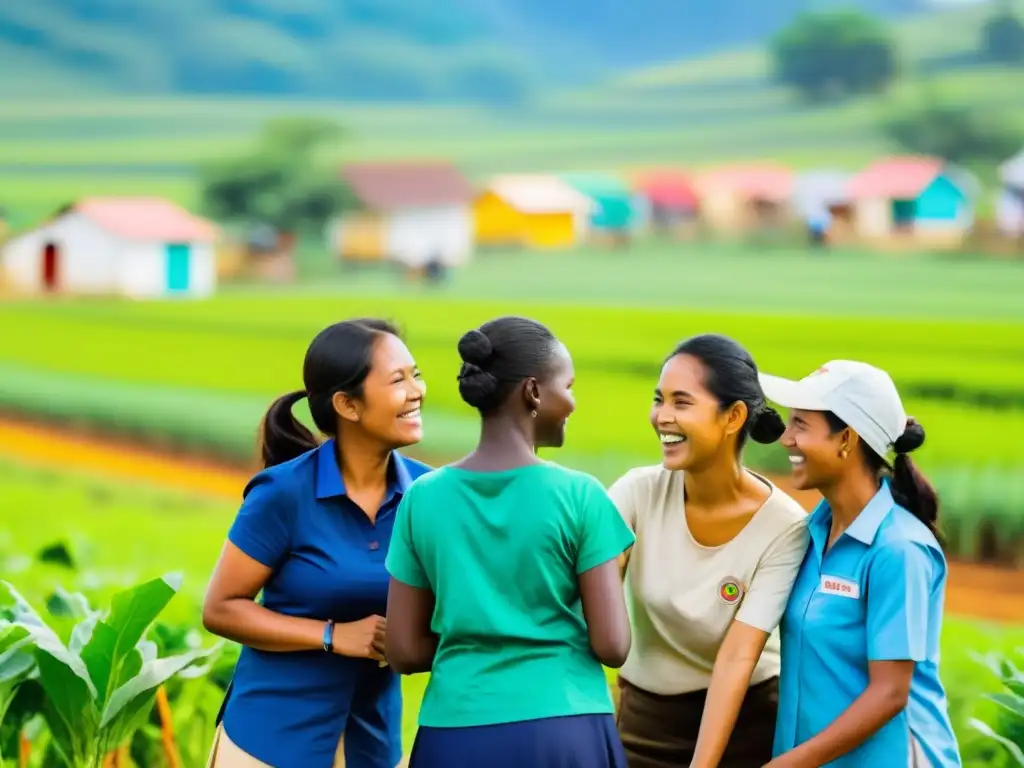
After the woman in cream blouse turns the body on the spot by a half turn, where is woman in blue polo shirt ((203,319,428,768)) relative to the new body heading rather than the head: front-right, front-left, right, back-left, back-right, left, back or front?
back-left

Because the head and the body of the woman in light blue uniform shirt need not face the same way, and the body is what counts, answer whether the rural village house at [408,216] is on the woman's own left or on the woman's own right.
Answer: on the woman's own right

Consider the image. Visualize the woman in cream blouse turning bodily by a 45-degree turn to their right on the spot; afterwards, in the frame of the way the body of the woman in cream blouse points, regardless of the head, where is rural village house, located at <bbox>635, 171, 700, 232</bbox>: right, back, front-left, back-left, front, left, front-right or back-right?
right

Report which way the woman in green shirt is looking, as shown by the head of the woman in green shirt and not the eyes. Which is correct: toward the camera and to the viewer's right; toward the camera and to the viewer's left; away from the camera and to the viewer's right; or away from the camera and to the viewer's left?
away from the camera and to the viewer's right

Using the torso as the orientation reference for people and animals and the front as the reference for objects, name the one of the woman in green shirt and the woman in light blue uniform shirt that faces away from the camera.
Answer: the woman in green shirt

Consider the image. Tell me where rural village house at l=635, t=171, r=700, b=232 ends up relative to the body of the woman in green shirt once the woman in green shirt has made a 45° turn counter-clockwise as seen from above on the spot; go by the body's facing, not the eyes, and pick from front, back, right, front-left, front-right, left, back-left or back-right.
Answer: front-right

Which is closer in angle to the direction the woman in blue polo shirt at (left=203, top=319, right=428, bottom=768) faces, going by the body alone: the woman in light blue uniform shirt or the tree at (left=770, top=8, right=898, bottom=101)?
the woman in light blue uniform shirt

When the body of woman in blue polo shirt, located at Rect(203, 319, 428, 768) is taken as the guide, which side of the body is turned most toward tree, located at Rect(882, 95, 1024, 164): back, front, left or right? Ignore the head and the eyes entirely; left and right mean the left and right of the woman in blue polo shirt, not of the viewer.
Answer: left

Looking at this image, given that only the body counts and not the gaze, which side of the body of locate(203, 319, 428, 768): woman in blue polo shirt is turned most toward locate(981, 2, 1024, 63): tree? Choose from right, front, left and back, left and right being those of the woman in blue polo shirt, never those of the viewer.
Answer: left

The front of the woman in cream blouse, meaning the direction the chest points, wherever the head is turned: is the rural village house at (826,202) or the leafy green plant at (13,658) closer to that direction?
the leafy green plant

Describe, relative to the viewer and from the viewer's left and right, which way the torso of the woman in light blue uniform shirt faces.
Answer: facing the viewer and to the left of the viewer

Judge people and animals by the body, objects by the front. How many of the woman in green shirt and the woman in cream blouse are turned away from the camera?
1

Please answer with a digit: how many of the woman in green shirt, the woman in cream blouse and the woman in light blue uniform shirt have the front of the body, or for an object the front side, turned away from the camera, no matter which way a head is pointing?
1

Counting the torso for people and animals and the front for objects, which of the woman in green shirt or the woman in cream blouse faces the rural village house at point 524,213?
the woman in green shirt

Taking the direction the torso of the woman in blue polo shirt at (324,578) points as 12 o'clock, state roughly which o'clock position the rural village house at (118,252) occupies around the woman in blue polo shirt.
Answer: The rural village house is roughly at 7 o'clock from the woman in blue polo shirt.

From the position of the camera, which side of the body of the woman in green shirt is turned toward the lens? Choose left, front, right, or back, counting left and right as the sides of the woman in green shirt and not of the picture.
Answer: back

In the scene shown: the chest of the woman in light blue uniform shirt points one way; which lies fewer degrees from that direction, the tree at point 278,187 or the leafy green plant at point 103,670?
the leafy green plant

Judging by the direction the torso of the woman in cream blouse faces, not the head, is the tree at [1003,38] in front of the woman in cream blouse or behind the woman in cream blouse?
behind

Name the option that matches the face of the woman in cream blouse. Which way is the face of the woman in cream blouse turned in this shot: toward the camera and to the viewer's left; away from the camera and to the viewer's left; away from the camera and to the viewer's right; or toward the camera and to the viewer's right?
toward the camera and to the viewer's left
